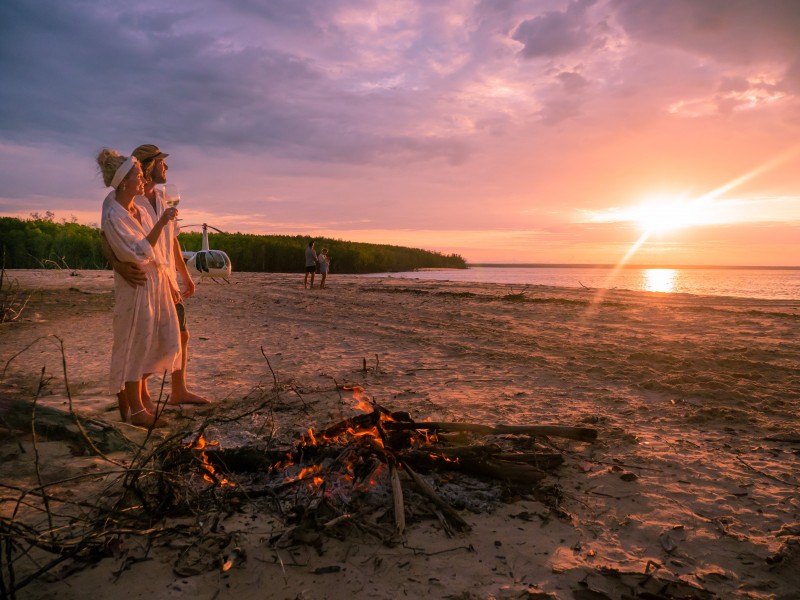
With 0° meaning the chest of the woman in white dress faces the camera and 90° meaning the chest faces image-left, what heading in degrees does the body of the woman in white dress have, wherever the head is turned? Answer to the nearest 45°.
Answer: approximately 270°

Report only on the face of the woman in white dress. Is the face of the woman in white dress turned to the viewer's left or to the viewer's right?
to the viewer's right
